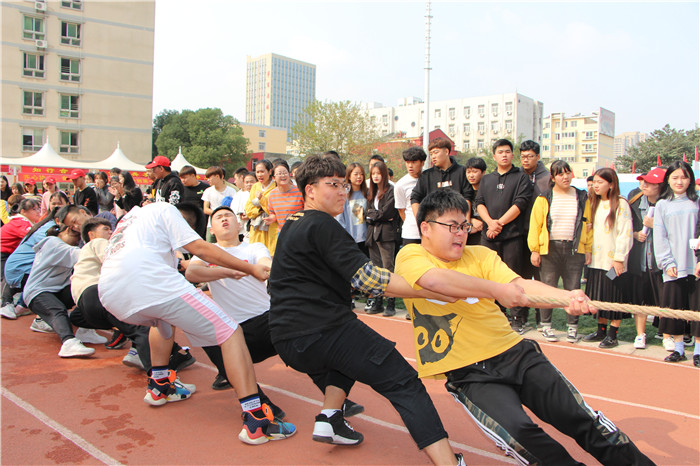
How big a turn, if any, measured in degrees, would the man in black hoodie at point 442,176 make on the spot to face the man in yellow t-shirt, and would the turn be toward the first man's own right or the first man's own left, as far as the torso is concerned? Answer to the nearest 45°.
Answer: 0° — they already face them

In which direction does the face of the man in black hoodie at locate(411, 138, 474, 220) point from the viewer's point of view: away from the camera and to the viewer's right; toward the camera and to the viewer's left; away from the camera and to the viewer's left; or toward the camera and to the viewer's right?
toward the camera and to the viewer's left

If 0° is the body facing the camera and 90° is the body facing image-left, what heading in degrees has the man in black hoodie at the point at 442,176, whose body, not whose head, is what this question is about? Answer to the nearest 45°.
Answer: approximately 0°

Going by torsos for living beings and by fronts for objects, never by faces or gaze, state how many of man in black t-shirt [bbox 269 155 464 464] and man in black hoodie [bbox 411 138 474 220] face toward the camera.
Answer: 1

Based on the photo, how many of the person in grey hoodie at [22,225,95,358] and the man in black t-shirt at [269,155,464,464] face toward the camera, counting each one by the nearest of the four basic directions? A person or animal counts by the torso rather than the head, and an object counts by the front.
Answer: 0

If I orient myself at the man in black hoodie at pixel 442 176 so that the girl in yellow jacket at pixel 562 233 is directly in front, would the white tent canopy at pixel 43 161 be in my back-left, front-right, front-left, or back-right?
back-left

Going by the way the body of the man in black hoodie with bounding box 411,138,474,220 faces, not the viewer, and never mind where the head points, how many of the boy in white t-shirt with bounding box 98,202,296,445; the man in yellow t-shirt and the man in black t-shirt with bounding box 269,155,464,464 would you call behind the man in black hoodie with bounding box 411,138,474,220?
0

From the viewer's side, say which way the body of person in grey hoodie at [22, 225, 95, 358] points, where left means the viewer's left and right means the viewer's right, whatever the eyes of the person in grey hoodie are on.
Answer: facing to the right of the viewer

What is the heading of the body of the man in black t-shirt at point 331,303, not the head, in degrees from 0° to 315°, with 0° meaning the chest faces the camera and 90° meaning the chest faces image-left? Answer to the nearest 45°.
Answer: approximately 225°

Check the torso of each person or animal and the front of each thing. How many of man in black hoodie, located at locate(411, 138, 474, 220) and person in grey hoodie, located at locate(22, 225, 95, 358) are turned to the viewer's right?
1

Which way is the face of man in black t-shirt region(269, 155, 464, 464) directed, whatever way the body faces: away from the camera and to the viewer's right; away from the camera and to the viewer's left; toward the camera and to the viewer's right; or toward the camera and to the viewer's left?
toward the camera and to the viewer's right

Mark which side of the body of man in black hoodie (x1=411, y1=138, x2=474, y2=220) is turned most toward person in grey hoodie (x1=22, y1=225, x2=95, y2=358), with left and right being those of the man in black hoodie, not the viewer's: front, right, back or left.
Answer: right
